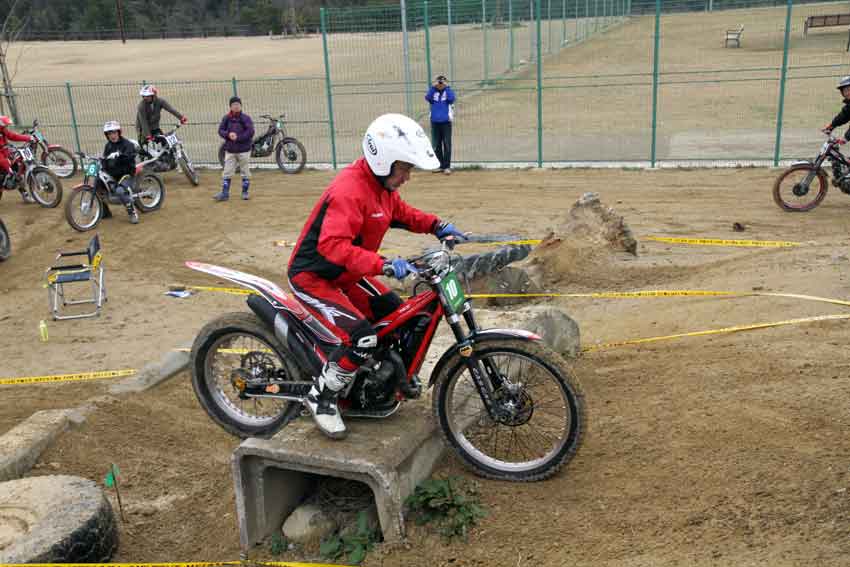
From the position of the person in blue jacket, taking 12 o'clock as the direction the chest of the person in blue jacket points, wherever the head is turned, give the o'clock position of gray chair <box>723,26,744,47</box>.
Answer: The gray chair is roughly at 8 o'clock from the person in blue jacket.

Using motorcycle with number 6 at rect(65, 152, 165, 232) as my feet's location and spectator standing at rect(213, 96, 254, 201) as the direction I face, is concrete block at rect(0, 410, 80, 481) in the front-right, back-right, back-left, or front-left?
back-right

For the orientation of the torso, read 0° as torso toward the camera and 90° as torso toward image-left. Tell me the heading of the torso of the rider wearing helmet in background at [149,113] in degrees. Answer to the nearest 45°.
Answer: approximately 315°

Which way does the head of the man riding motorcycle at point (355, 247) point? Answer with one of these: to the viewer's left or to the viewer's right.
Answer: to the viewer's right

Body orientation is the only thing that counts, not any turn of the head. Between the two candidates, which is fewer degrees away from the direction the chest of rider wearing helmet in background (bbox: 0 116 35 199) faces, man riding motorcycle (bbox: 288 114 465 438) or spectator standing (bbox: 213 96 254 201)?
the spectator standing

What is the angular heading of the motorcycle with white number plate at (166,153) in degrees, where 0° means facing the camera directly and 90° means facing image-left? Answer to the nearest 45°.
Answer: approximately 315°

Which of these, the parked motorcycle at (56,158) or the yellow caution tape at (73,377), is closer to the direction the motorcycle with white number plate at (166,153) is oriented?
the yellow caution tape

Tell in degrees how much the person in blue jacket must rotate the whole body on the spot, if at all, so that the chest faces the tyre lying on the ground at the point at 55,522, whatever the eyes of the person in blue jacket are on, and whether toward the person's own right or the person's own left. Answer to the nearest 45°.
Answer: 0° — they already face it

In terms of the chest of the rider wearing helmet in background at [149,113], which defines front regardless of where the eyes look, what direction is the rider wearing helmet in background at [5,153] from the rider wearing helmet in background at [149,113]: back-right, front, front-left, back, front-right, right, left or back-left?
right

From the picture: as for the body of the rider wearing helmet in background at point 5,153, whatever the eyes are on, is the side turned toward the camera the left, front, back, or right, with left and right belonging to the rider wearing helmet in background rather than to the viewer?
right

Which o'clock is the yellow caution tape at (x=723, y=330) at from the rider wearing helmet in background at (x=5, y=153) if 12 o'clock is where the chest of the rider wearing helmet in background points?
The yellow caution tape is roughly at 2 o'clock from the rider wearing helmet in background.
